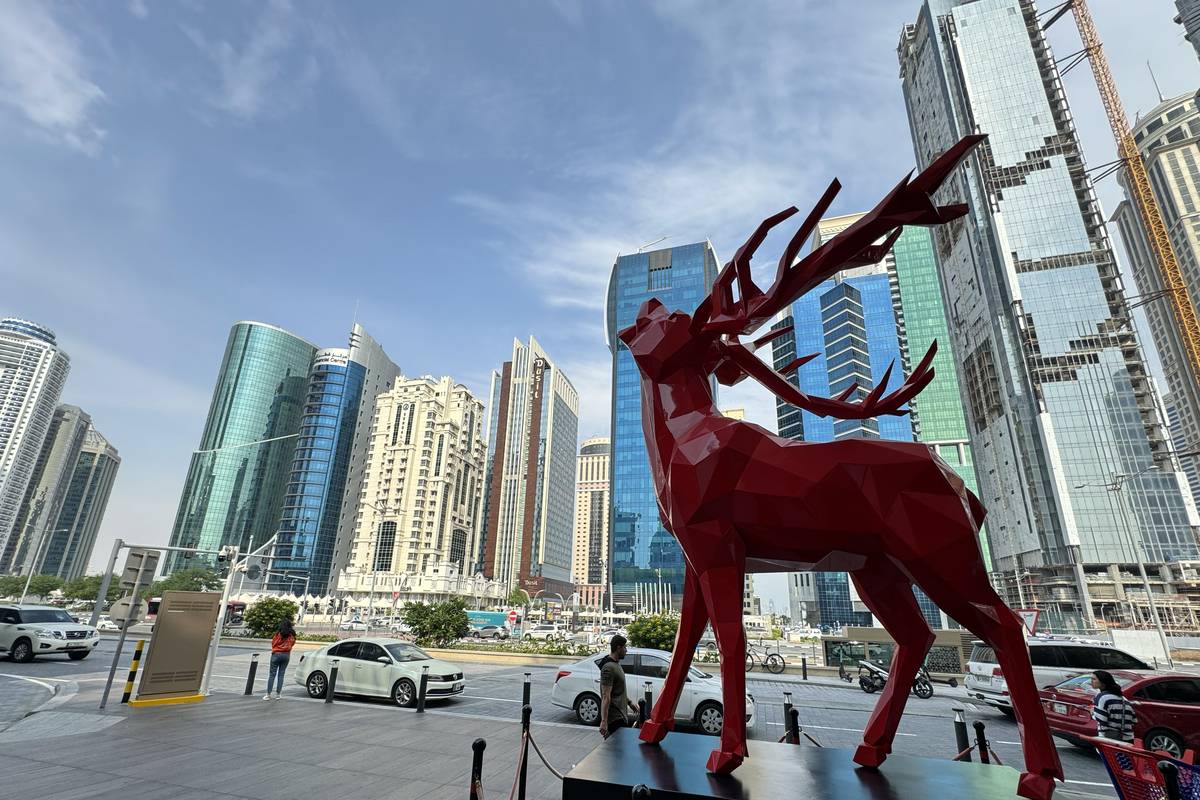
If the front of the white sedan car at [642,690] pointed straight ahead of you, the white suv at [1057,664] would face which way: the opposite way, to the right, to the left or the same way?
the same way

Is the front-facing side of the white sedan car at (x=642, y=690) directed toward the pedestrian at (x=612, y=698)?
no

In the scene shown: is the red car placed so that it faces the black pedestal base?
no

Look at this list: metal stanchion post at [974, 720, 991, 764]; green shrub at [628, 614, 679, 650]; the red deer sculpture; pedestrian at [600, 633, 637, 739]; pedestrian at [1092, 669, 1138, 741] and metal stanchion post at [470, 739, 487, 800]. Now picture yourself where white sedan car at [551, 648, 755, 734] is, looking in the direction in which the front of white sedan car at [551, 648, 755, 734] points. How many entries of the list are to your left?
1

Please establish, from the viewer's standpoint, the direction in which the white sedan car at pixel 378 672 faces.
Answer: facing the viewer and to the right of the viewer

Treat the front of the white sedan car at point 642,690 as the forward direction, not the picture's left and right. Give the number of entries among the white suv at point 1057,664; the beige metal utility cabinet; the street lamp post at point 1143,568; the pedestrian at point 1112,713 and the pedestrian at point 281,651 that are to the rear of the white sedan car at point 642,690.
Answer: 2

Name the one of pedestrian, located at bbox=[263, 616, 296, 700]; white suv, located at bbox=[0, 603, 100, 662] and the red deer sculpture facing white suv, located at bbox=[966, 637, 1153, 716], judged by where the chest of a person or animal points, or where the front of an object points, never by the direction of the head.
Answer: white suv, located at bbox=[0, 603, 100, 662]

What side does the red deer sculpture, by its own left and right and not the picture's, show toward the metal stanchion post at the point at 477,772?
front

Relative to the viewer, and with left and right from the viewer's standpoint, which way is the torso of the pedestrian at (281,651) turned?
facing away from the viewer

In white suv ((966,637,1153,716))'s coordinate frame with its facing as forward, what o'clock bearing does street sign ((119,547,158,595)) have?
The street sign is roughly at 6 o'clock from the white suv.

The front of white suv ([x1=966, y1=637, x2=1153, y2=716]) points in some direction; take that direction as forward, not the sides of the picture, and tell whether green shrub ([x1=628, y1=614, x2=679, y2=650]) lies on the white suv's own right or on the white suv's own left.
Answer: on the white suv's own left

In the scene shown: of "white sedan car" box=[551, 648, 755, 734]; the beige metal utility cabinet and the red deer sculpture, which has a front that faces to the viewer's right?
the white sedan car

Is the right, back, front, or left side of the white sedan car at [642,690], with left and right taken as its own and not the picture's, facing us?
right

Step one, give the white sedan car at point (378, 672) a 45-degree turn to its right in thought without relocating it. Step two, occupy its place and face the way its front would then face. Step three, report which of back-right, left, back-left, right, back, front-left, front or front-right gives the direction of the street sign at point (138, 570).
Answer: right

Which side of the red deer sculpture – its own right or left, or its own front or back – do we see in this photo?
left
